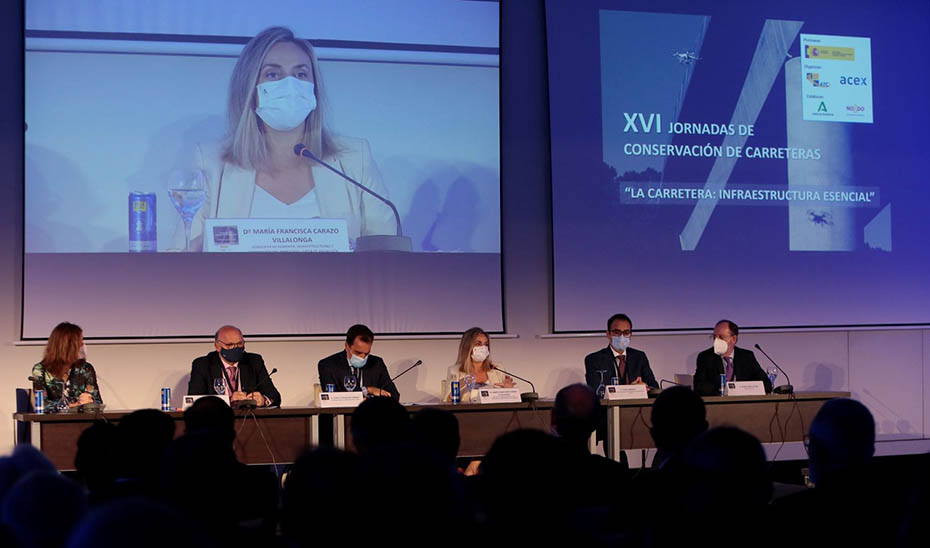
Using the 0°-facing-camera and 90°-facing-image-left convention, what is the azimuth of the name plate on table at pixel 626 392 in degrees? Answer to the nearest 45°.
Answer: approximately 0°

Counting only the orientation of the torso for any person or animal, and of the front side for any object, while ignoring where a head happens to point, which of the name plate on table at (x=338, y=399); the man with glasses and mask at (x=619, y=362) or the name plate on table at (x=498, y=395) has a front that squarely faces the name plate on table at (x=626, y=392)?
the man with glasses and mask

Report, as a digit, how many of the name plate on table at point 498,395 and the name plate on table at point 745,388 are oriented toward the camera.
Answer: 2

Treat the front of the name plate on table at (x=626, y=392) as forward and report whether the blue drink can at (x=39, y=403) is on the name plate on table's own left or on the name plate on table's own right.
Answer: on the name plate on table's own right

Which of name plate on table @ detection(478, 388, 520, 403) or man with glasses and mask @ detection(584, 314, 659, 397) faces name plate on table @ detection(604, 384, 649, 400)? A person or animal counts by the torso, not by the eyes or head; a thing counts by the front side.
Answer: the man with glasses and mask

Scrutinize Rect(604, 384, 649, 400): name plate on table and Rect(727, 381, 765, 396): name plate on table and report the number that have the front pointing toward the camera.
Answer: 2

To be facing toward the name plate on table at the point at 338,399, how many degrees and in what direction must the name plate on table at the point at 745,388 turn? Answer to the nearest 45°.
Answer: approximately 45° to its right
